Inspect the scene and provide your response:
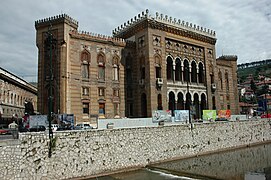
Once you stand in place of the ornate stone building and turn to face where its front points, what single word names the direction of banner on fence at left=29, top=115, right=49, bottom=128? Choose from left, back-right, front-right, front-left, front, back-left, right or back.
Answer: right

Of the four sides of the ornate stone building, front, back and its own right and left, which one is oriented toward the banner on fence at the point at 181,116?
front

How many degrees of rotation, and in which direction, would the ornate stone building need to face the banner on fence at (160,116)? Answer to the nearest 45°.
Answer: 0° — it already faces it

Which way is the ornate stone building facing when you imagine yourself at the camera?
facing the viewer and to the right of the viewer
